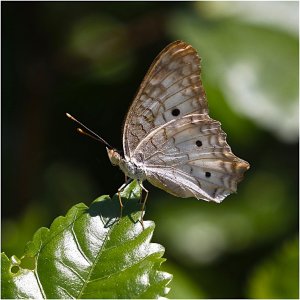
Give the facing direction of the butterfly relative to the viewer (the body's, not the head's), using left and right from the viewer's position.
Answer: facing to the left of the viewer
